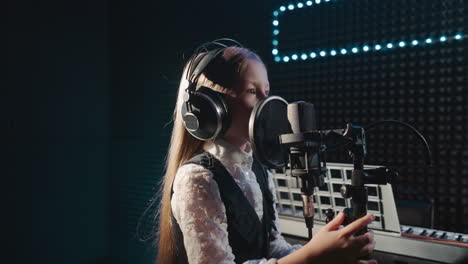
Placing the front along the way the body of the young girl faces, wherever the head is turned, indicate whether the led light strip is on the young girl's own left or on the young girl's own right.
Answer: on the young girl's own left

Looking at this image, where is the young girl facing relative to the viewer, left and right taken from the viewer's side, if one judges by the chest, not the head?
facing the viewer and to the right of the viewer
